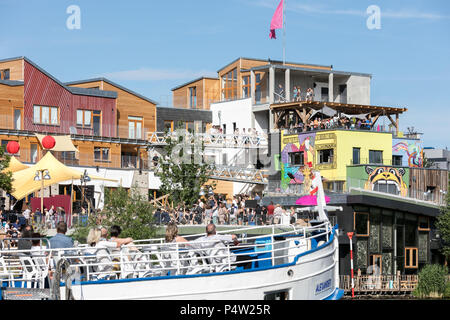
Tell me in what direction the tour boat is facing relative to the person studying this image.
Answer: facing to the right of the viewer

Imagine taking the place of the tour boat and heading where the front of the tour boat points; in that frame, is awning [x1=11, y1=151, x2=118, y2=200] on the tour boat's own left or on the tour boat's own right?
on the tour boat's own left

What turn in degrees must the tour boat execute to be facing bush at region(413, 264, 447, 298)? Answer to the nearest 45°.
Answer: approximately 45° to its left

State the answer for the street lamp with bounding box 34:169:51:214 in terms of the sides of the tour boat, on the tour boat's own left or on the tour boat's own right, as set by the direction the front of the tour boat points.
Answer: on the tour boat's own left

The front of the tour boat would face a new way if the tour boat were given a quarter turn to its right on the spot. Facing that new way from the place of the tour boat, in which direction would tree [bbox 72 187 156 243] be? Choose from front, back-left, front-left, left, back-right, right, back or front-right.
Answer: back

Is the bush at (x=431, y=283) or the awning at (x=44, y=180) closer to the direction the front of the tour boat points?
the bush
